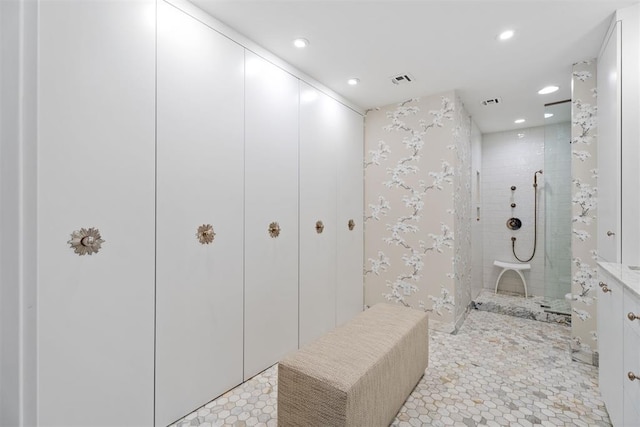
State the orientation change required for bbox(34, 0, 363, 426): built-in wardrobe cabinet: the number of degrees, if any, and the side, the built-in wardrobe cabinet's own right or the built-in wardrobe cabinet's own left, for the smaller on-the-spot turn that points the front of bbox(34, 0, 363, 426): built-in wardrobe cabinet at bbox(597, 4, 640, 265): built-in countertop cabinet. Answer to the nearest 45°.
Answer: approximately 45° to the built-in wardrobe cabinet's own left

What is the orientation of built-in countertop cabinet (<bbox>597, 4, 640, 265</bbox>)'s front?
to the viewer's left

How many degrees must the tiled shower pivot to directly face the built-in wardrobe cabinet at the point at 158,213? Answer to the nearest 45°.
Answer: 0° — it already faces it

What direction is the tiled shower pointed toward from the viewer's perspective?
toward the camera

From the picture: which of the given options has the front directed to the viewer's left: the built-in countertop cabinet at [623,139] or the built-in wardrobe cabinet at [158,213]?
the built-in countertop cabinet at [623,139]

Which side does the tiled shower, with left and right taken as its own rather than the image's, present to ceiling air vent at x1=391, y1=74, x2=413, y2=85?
front

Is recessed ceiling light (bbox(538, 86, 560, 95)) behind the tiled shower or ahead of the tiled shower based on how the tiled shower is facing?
ahead

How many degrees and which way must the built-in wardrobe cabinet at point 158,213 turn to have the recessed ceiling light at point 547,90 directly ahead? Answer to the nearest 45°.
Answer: approximately 45° to its left

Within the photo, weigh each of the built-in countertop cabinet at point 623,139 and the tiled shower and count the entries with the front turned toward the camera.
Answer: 1

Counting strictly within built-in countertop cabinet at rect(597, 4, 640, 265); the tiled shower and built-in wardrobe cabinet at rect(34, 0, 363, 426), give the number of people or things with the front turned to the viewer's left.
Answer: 1

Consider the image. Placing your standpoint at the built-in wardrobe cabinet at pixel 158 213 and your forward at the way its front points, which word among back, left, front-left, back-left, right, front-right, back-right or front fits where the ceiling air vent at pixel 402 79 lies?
front-left

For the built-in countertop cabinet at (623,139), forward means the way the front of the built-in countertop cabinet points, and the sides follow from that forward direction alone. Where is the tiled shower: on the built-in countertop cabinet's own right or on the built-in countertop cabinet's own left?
on the built-in countertop cabinet's own right

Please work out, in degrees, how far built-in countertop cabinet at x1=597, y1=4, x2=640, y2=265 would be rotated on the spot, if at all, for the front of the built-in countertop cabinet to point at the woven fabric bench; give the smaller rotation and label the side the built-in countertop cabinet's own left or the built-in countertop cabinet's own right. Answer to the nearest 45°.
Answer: approximately 45° to the built-in countertop cabinet's own left

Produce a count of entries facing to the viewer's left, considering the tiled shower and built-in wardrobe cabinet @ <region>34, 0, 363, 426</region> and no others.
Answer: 0
